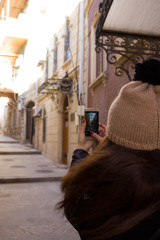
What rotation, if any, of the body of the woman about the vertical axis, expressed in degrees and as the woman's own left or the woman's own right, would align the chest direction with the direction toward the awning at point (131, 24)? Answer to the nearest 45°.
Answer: approximately 45° to the woman's own right

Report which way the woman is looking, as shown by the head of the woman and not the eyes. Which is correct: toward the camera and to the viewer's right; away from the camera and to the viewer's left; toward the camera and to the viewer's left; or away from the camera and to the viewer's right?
away from the camera and to the viewer's left

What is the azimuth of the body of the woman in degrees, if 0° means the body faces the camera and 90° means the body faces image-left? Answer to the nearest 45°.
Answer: approximately 135°
